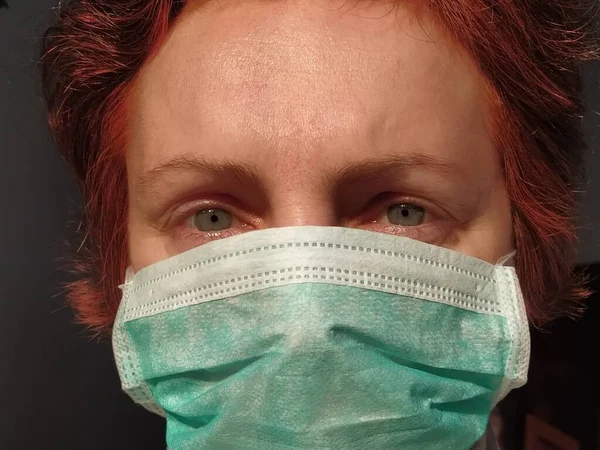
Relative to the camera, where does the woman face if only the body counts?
toward the camera

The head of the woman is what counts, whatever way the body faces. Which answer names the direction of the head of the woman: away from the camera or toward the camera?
toward the camera
